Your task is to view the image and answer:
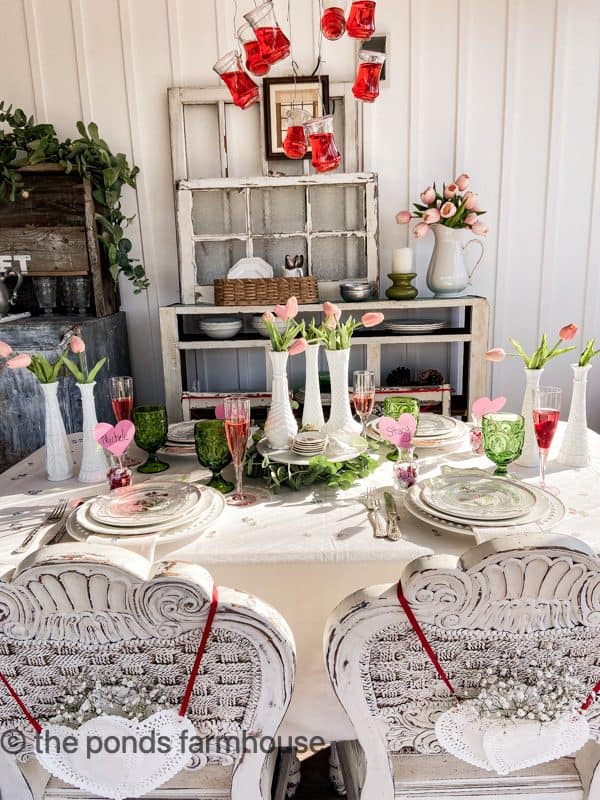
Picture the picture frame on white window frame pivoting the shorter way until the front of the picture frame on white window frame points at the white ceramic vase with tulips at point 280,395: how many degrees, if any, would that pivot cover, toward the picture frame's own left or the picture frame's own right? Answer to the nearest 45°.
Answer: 0° — it already faces it

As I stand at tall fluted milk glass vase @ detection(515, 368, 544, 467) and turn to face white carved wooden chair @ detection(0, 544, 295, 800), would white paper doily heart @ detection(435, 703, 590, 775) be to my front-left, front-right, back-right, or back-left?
front-left

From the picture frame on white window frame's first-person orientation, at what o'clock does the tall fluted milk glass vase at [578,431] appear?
The tall fluted milk glass vase is roughly at 11 o'clock from the picture frame on white window frame.

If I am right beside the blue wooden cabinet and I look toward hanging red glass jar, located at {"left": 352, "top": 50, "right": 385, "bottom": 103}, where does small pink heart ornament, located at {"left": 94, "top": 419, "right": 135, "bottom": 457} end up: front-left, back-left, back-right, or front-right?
front-right

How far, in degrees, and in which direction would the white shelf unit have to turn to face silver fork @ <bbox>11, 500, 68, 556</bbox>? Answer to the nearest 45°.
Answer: approximately 45° to its right

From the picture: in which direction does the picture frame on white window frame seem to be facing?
toward the camera

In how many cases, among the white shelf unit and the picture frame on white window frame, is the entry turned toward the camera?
2

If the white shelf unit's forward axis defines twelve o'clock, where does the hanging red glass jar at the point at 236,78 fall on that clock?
The hanging red glass jar is roughly at 1 o'clock from the white shelf unit.

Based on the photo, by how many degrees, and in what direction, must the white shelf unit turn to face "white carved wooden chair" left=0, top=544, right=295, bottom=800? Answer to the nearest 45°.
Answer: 0° — it already faces it

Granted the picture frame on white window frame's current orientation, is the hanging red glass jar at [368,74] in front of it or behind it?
in front

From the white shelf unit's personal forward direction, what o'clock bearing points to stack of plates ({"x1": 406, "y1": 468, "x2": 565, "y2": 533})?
The stack of plates is roughly at 12 o'clock from the white shelf unit.

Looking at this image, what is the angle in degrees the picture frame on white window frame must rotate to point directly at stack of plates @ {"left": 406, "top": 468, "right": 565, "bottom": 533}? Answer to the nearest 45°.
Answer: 0° — it already faces it

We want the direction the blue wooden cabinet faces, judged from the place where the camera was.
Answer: facing the viewer and to the right of the viewer

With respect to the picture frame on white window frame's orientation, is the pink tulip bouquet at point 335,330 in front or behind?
in front

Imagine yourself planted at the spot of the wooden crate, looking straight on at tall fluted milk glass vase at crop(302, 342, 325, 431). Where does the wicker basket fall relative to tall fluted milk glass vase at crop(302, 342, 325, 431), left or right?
left

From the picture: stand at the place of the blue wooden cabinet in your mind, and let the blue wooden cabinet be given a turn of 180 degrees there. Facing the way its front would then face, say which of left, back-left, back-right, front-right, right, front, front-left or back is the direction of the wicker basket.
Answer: back-right

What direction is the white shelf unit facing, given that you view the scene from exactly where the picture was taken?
facing the viewer

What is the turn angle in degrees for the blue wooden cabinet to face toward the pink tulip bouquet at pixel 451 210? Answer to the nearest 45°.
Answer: approximately 45° to its left
